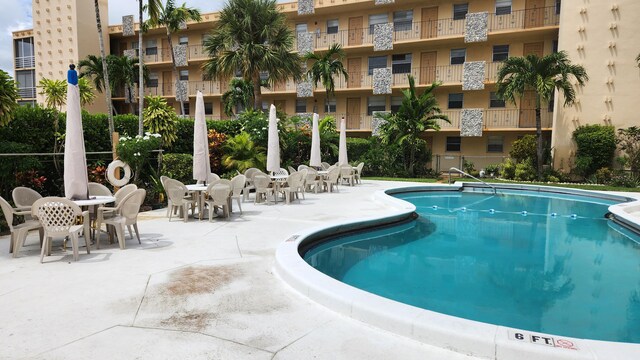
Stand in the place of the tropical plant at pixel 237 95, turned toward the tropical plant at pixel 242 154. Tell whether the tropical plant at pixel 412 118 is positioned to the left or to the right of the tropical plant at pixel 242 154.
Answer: left

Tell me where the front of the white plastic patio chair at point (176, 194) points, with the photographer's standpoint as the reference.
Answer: facing away from the viewer and to the right of the viewer

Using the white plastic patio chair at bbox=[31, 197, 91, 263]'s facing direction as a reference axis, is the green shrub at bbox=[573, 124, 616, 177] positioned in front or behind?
in front

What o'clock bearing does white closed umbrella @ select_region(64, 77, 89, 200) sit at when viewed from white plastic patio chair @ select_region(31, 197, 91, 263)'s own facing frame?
The white closed umbrella is roughly at 11 o'clock from the white plastic patio chair.

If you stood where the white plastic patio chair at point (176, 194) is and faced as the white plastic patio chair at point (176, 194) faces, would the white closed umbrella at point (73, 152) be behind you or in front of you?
behind

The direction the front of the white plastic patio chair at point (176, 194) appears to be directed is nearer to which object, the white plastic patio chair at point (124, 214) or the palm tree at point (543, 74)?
the palm tree

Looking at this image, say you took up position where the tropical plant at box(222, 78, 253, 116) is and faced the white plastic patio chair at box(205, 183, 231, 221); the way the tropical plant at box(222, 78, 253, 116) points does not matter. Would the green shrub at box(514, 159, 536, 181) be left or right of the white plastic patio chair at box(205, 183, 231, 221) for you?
left

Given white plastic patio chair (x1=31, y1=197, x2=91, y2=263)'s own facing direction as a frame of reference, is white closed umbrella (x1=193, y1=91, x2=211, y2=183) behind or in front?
in front

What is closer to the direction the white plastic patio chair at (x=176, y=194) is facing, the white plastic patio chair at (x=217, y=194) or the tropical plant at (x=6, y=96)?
the white plastic patio chair

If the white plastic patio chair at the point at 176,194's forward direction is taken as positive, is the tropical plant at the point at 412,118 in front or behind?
in front

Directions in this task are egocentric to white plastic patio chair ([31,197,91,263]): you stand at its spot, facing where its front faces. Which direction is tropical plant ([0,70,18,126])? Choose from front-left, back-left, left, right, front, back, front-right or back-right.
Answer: front-left

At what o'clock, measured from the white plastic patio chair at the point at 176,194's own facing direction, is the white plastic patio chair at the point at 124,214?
the white plastic patio chair at the point at 124,214 is roughly at 5 o'clock from the white plastic patio chair at the point at 176,194.

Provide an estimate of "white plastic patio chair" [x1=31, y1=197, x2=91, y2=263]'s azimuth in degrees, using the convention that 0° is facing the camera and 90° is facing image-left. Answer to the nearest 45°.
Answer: approximately 225°
